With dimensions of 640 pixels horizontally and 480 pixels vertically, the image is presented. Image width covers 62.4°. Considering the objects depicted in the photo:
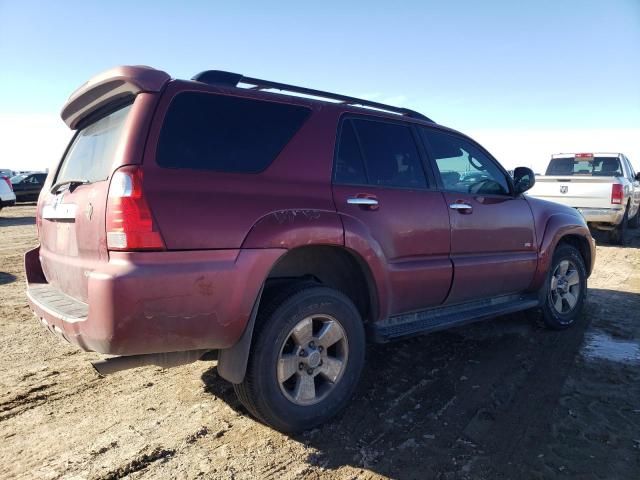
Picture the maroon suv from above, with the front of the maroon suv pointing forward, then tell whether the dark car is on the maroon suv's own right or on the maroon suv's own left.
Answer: on the maroon suv's own left

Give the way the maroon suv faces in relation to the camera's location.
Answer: facing away from the viewer and to the right of the viewer

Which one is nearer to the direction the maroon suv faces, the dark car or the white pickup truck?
the white pickup truck

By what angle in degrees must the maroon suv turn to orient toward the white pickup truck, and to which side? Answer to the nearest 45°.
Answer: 0° — it already faces it
